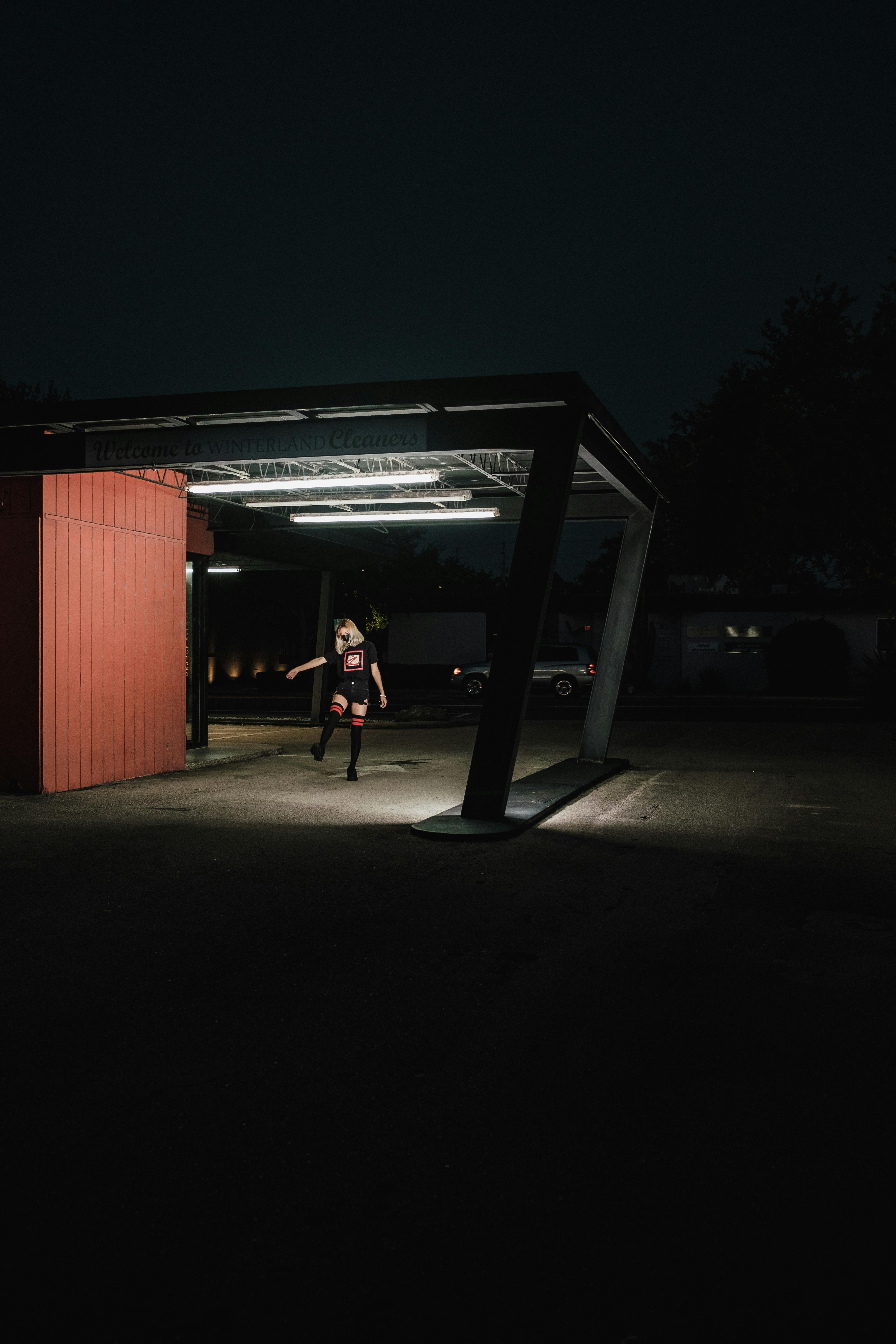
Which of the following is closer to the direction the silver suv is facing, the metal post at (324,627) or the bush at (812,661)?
the metal post

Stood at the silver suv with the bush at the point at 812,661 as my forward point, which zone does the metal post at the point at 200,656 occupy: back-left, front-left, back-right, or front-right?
back-right

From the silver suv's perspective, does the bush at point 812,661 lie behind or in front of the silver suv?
behind

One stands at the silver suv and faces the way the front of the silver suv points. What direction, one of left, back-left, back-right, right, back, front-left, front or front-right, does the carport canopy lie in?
left

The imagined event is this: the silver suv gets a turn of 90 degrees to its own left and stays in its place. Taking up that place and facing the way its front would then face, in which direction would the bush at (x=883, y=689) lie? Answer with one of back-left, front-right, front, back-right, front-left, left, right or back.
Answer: front-left

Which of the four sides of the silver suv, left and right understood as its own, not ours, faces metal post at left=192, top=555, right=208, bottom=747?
left

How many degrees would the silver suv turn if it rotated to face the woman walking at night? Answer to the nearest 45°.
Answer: approximately 90° to its left

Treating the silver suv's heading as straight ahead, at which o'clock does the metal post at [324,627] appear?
The metal post is roughly at 10 o'clock from the silver suv.

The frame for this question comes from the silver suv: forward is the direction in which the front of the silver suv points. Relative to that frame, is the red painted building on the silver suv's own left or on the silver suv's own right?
on the silver suv's own left

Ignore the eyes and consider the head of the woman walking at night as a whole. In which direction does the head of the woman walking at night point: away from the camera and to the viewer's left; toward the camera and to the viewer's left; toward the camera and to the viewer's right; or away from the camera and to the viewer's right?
toward the camera and to the viewer's left

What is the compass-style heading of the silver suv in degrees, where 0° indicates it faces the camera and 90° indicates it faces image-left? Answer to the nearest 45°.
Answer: approximately 90°
